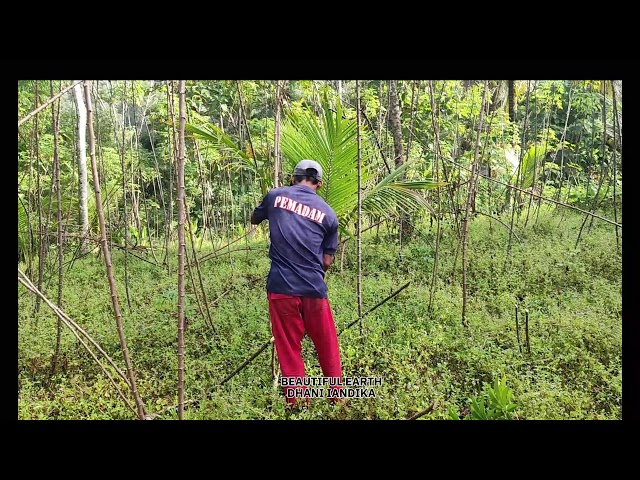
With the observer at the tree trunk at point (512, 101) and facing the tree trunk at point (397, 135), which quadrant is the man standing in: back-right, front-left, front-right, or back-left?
front-left

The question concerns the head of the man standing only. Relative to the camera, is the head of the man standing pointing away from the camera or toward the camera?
away from the camera

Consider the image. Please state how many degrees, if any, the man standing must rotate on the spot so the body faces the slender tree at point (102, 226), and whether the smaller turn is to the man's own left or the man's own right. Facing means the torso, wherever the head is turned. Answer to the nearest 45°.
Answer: approximately 135° to the man's own left

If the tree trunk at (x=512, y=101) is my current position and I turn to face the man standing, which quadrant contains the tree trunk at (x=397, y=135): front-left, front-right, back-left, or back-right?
front-right

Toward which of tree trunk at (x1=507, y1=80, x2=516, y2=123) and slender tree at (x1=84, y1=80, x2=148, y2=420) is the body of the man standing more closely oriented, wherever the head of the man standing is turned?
the tree trunk

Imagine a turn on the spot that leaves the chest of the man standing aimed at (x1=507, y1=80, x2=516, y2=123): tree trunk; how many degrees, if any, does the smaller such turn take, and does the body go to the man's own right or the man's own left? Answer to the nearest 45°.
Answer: approximately 45° to the man's own right

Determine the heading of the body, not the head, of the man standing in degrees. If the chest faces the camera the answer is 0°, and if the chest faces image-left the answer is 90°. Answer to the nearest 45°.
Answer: approximately 180°
